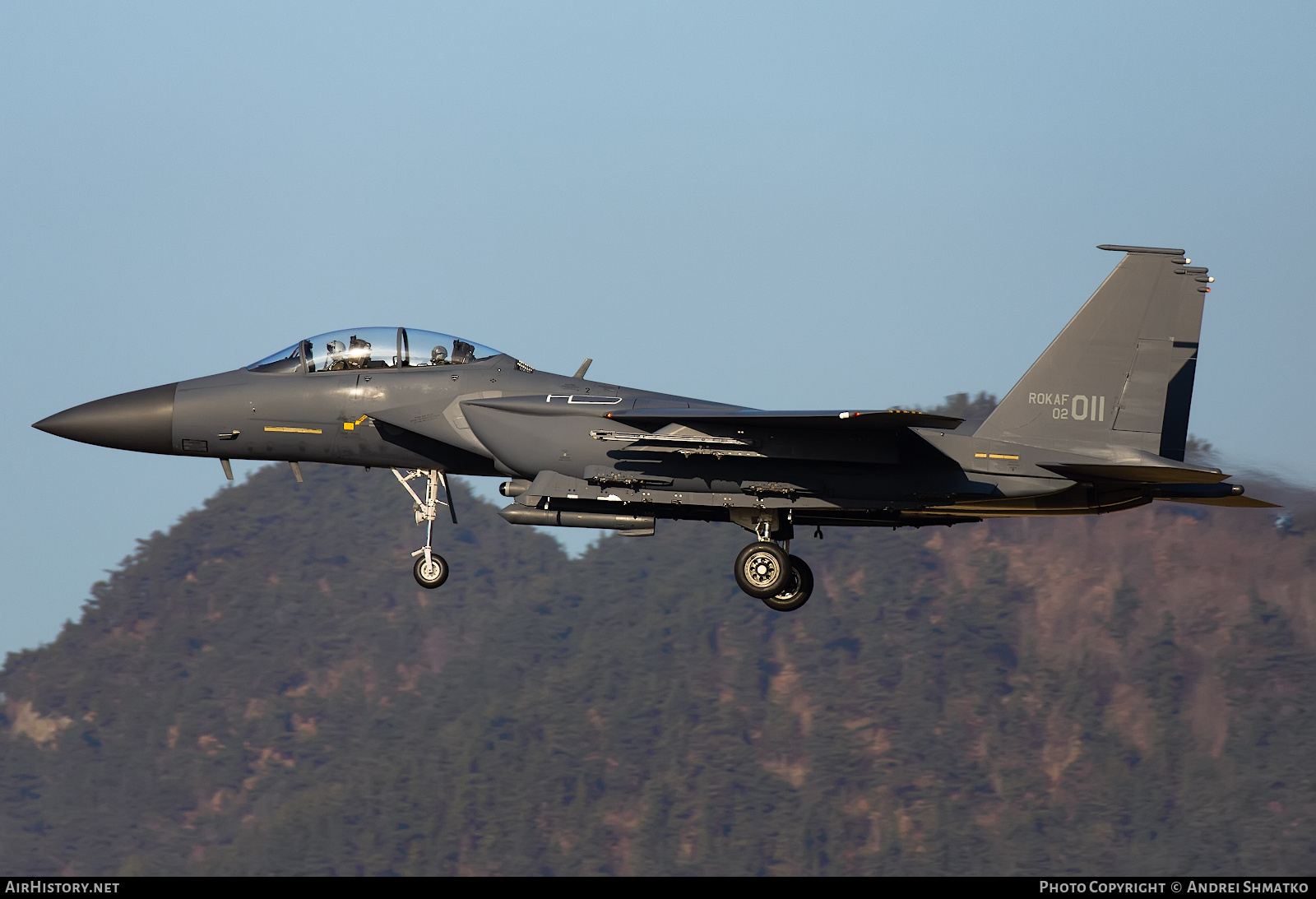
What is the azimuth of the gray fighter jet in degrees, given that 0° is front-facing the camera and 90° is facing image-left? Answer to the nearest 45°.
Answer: approximately 90°
